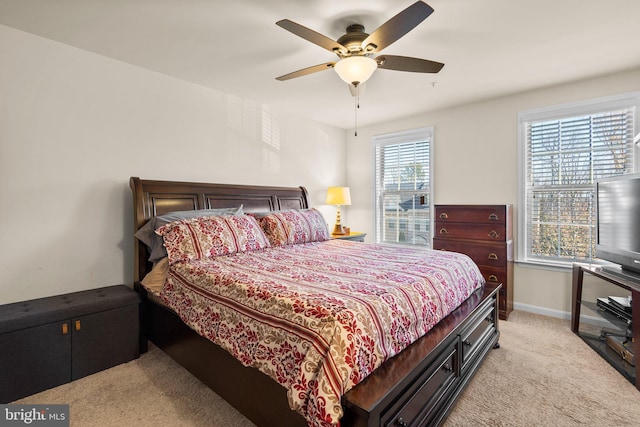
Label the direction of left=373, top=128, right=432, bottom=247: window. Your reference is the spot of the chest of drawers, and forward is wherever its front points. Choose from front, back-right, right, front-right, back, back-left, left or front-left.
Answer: back-right

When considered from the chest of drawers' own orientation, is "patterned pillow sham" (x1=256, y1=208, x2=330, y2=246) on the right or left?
on its right

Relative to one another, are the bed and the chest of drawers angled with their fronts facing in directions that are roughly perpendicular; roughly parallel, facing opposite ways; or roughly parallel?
roughly perpendicular

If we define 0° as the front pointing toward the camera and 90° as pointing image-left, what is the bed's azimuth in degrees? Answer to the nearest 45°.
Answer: approximately 315°

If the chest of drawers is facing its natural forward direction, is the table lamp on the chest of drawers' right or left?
on its right

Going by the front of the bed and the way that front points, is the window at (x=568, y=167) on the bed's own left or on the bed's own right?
on the bed's own left

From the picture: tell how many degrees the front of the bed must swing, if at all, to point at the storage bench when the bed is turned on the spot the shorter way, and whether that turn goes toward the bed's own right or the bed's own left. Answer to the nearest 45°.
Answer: approximately 135° to the bed's own right

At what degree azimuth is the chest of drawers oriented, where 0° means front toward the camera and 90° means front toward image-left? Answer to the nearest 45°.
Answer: approximately 0°

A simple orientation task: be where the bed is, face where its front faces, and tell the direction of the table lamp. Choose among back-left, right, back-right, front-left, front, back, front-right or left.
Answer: back-left

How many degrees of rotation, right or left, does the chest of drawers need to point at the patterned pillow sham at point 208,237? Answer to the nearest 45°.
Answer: approximately 45° to its right

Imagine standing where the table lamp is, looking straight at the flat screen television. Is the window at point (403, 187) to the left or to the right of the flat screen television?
left
